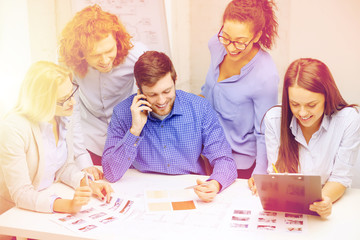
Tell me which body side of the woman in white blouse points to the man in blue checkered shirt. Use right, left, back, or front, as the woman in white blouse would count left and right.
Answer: right

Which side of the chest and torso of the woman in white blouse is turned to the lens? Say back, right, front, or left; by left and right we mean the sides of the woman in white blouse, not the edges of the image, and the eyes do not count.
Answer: front

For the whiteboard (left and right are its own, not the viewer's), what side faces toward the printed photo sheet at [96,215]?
front

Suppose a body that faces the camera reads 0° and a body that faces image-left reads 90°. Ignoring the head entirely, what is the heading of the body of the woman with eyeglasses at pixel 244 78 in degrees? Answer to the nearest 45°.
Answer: approximately 45°

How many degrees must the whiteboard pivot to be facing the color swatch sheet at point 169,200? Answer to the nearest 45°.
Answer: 0° — it already faces it

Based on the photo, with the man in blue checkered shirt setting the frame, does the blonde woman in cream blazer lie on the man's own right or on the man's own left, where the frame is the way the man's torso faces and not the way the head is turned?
on the man's own right

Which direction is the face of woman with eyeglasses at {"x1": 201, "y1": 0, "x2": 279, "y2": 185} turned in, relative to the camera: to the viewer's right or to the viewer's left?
to the viewer's left

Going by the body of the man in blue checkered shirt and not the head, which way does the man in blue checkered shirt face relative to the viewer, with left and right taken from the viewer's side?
facing the viewer

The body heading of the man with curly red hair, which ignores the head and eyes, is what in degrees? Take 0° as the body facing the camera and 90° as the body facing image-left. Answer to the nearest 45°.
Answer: approximately 0°
